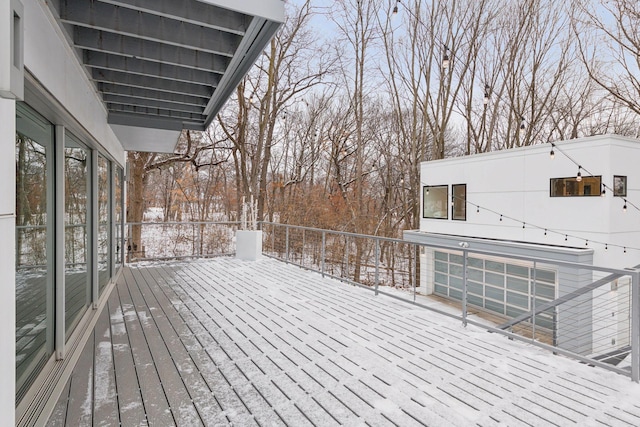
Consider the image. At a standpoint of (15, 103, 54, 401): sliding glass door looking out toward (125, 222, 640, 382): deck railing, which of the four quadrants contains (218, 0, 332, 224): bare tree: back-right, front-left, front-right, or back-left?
front-left

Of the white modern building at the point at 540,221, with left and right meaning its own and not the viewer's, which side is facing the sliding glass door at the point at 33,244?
front

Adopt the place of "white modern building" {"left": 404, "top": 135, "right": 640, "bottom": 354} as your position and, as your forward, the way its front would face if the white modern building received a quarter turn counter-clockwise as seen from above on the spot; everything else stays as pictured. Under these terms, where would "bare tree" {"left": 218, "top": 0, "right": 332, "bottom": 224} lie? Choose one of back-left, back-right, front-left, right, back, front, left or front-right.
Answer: back-right

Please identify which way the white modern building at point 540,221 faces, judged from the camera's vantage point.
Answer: facing the viewer and to the left of the viewer
